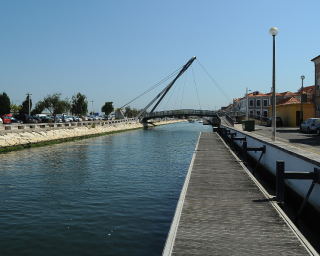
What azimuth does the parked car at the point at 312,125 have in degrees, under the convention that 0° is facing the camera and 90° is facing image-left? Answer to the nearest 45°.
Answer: approximately 45°

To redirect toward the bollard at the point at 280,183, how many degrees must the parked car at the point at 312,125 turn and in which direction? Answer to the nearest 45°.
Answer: approximately 45° to its left
